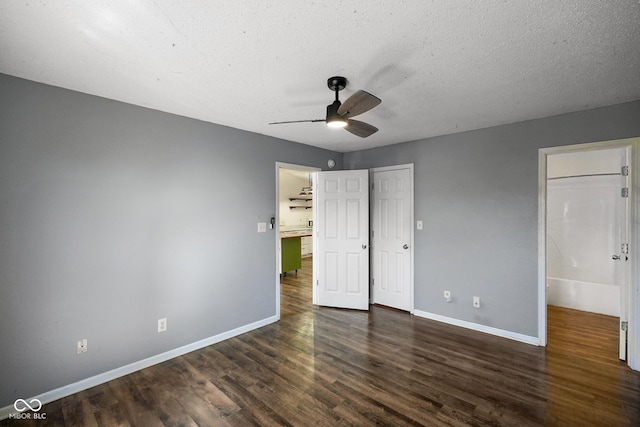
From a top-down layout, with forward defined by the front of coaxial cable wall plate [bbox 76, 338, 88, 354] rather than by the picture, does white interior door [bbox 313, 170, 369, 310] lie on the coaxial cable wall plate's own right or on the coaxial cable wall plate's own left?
on the coaxial cable wall plate's own left

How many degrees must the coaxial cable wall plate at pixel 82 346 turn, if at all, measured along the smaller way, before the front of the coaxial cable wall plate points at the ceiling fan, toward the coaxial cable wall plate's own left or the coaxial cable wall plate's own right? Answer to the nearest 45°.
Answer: approximately 45° to the coaxial cable wall plate's own left

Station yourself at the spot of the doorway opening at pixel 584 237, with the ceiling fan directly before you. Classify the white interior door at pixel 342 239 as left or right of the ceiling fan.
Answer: right

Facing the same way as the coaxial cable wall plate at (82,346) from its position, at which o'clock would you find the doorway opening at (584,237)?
The doorway opening is roughly at 10 o'clock from the coaxial cable wall plate.

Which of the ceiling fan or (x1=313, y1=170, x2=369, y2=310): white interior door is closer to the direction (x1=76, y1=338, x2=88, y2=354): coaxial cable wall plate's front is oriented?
the ceiling fan

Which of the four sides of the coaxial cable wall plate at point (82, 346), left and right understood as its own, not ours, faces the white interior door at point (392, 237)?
left

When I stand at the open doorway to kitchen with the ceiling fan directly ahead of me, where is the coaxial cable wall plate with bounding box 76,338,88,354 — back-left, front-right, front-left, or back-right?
front-right

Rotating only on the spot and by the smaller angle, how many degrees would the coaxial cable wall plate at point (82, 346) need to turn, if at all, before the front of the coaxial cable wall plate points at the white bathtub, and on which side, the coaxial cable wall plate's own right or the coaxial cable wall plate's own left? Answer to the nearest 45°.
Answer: approximately 45° to the coaxial cable wall plate's own left

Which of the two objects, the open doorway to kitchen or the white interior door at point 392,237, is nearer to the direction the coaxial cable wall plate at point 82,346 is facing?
the white interior door
